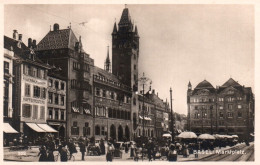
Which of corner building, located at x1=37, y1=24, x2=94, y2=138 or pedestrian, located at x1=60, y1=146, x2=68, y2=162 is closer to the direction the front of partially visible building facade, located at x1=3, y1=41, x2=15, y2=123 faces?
the pedestrian

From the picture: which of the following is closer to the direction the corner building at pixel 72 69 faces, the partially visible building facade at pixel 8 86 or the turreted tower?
the partially visible building facade

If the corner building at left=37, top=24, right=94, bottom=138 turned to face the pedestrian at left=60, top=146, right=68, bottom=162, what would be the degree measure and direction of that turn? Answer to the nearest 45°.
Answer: approximately 45° to its right

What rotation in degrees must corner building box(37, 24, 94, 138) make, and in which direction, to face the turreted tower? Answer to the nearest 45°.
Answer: approximately 90° to its left

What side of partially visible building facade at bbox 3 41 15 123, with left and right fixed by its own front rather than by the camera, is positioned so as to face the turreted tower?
left

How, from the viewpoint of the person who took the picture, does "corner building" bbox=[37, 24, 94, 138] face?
facing the viewer and to the right of the viewer

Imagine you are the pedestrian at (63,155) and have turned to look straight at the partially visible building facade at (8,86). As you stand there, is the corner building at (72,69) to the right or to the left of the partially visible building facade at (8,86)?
right

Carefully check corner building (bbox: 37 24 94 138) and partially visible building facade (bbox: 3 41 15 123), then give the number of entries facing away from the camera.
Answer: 0

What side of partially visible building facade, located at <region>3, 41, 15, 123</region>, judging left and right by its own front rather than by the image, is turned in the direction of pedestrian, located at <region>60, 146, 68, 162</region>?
front

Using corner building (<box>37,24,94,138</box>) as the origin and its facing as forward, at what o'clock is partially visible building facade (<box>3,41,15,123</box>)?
The partially visible building facade is roughly at 2 o'clock from the corner building.

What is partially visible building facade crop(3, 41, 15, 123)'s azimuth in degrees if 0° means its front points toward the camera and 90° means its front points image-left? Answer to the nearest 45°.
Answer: approximately 315°
